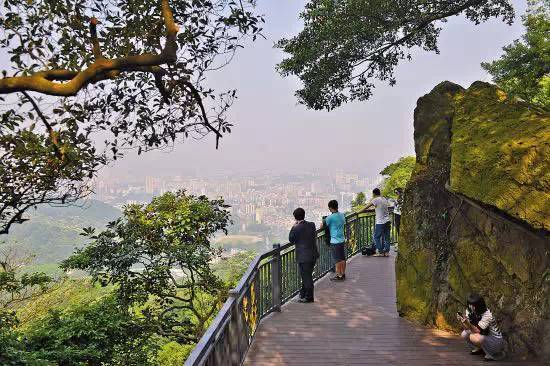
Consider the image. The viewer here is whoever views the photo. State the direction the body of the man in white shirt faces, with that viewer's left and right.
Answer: facing away from the viewer and to the left of the viewer

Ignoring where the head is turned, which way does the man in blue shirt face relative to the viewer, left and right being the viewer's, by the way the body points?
facing away from the viewer and to the left of the viewer

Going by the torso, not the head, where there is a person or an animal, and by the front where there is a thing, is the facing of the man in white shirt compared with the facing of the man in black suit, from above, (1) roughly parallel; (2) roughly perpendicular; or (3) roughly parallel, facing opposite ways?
roughly parallel

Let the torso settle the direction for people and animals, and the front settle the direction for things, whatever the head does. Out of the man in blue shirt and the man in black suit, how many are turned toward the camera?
0

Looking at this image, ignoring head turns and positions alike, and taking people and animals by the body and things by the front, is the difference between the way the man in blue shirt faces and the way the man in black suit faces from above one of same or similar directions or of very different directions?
same or similar directions

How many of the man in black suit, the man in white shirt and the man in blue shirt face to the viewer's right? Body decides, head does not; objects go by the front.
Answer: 0

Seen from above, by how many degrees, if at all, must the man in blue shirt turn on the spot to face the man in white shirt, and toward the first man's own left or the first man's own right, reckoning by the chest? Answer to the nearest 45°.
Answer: approximately 45° to the first man's own right

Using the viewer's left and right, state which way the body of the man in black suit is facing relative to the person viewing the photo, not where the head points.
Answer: facing away from the viewer and to the left of the viewer

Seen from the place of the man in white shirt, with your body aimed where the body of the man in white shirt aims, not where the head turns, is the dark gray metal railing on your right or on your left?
on your left

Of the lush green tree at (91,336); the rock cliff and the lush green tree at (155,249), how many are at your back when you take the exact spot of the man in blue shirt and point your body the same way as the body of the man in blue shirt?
1
